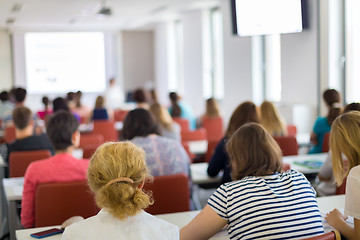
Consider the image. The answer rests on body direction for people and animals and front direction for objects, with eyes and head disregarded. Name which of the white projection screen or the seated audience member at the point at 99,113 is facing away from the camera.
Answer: the seated audience member

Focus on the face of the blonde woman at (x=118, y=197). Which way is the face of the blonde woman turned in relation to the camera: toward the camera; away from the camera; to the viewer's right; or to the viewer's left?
away from the camera

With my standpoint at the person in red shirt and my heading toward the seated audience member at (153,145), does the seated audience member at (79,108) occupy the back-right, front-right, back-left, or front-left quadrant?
front-left

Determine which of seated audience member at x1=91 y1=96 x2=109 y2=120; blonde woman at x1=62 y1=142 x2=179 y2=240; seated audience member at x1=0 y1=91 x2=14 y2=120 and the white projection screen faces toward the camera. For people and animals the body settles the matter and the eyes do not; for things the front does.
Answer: the white projection screen

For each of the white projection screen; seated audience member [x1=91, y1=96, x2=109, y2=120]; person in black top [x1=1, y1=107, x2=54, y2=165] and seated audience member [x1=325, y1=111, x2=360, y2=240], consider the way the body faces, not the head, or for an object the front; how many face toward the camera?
1

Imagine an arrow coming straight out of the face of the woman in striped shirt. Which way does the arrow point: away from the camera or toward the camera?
away from the camera

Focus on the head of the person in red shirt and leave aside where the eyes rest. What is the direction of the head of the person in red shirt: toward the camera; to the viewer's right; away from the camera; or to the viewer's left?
away from the camera

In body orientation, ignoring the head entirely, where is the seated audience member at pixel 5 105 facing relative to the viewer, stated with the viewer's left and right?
facing away from the viewer

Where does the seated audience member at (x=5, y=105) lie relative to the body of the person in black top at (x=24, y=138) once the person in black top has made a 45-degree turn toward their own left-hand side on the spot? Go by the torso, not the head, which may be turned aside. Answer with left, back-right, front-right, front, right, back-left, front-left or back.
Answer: front-right

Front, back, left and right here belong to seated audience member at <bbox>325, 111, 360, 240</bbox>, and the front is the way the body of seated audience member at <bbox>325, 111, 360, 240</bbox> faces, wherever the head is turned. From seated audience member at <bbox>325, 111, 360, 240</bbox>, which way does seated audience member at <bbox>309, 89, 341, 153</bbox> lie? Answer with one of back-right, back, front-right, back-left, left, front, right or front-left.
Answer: front-right

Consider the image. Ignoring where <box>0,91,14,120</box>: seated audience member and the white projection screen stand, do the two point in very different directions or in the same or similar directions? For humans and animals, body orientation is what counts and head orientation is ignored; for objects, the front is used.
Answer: very different directions

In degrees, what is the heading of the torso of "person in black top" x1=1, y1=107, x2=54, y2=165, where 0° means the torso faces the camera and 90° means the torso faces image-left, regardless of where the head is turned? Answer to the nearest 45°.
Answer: approximately 180°

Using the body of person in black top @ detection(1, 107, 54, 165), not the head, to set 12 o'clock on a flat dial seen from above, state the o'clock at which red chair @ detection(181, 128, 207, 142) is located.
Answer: The red chair is roughly at 2 o'clock from the person in black top.

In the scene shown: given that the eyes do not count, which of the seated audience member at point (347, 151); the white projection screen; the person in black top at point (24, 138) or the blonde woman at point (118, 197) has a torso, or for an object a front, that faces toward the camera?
the white projection screen

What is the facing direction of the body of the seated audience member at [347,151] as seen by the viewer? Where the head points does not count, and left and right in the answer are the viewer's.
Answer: facing away from the viewer and to the left of the viewer

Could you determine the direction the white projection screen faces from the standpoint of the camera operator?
facing the viewer

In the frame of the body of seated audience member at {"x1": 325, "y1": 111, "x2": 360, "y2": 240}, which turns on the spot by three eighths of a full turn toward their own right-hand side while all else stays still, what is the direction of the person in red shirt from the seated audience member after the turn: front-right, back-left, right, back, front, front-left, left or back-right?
back
